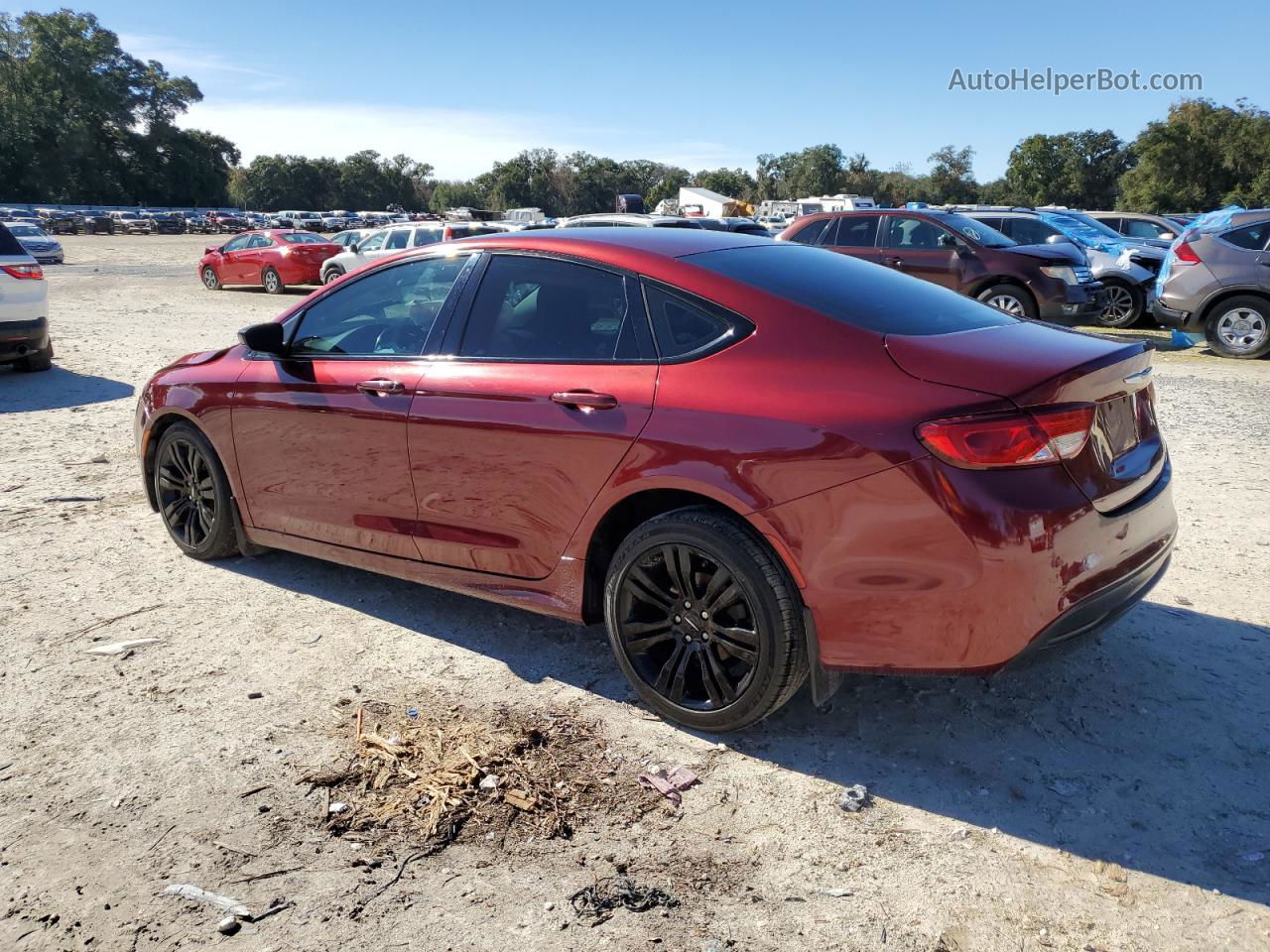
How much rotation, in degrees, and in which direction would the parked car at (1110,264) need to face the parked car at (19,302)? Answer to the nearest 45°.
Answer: approximately 90° to its right

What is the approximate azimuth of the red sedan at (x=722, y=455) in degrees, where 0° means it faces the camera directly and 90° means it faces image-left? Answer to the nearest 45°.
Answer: approximately 135°

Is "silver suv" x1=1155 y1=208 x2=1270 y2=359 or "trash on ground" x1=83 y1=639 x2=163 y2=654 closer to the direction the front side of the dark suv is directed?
the silver suv

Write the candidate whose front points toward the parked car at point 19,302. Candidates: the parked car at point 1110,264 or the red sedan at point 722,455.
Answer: the red sedan

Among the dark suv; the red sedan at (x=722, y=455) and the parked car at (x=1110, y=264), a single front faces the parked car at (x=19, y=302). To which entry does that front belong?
the red sedan

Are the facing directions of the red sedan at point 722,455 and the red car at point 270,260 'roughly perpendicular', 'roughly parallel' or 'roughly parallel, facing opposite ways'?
roughly parallel

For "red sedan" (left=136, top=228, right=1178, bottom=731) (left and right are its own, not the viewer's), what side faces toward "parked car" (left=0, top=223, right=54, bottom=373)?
front

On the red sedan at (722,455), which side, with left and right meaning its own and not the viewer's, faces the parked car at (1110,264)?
right

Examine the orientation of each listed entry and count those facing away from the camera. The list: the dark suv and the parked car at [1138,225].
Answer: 0

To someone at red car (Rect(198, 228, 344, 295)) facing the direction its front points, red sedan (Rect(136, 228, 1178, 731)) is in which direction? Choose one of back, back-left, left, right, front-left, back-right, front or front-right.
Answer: back-left

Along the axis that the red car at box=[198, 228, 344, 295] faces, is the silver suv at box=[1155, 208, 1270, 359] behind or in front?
behind

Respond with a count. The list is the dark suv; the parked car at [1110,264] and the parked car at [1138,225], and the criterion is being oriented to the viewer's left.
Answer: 0

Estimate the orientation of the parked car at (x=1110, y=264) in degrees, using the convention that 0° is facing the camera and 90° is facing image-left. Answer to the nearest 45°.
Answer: approximately 315°

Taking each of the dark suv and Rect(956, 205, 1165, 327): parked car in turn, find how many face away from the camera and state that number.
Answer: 0
